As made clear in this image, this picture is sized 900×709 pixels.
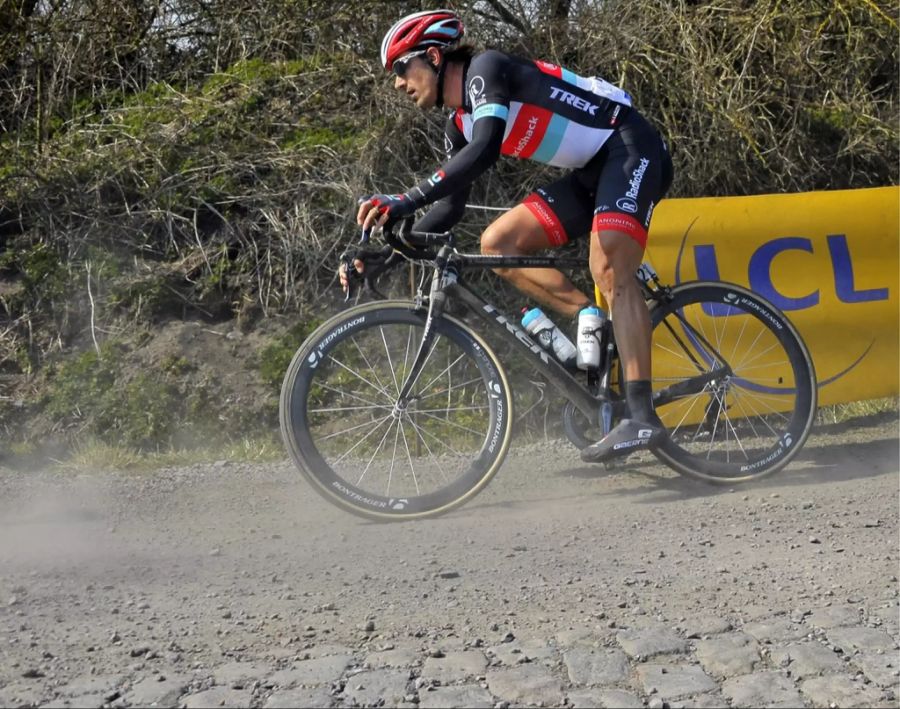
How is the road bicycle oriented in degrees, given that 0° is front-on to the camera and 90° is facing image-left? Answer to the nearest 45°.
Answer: approximately 90°

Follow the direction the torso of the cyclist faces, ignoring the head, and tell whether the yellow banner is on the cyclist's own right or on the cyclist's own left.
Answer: on the cyclist's own right

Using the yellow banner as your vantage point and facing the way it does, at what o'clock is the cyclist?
The cyclist is roughly at 1 o'clock from the yellow banner.

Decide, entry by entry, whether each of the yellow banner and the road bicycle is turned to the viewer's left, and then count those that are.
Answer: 1

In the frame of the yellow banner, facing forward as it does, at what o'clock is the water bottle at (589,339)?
The water bottle is roughly at 1 o'clock from the yellow banner.

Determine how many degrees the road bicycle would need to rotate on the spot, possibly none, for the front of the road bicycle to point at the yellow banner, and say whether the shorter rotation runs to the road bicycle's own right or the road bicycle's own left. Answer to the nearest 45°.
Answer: approximately 135° to the road bicycle's own right

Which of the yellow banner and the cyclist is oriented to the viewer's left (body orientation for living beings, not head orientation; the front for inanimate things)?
the cyclist

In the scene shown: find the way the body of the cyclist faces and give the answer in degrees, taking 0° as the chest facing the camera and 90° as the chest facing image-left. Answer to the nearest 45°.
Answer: approximately 90°

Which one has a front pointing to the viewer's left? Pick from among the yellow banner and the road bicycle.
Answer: the road bicycle

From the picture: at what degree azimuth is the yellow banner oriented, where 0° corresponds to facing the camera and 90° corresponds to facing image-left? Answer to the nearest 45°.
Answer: approximately 0°

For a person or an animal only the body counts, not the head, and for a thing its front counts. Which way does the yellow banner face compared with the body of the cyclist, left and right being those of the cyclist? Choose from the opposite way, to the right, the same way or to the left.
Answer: to the left

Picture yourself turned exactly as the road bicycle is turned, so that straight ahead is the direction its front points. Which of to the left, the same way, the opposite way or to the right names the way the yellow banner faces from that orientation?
to the left

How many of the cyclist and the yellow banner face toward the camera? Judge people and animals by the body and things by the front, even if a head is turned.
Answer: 1
